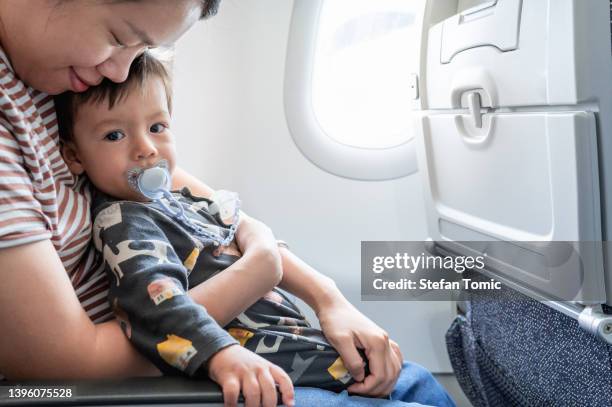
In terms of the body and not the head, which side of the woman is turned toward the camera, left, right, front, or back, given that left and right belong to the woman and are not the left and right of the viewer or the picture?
right

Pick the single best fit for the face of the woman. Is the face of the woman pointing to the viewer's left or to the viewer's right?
to the viewer's right

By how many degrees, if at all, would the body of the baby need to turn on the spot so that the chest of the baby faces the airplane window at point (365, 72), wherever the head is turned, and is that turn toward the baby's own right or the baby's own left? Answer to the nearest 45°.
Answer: approximately 90° to the baby's own left

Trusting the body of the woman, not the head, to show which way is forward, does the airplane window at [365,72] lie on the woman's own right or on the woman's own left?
on the woman's own left

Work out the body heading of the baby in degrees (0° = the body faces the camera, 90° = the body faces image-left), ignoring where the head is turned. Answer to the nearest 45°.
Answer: approximately 315°
